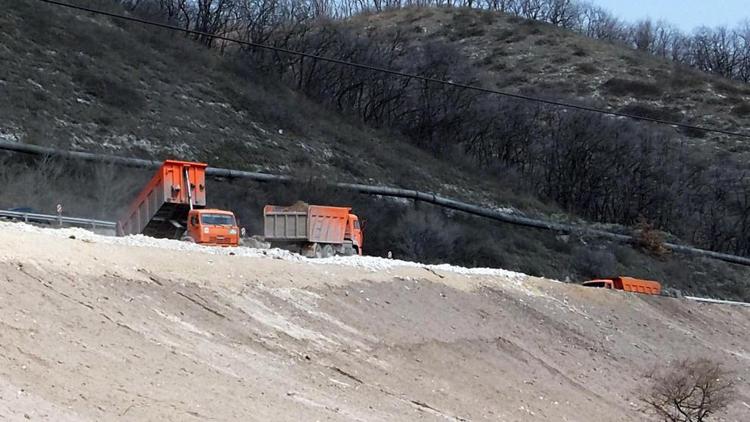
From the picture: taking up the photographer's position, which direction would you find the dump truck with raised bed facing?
facing the viewer and to the right of the viewer

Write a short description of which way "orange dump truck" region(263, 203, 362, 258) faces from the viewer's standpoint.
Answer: facing away from the viewer and to the right of the viewer

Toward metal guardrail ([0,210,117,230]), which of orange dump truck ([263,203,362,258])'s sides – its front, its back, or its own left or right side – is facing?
back

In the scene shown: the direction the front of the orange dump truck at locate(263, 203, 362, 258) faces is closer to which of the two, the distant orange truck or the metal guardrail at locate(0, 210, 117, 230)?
the distant orange truck

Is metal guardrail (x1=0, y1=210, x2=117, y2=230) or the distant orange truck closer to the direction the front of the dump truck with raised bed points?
the distant orange truck

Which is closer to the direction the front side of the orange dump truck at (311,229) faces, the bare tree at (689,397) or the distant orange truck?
the distant orange truck

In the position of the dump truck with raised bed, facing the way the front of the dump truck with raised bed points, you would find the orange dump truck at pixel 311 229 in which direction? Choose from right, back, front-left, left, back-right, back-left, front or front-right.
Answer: front-left

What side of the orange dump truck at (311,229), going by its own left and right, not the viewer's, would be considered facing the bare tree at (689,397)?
right

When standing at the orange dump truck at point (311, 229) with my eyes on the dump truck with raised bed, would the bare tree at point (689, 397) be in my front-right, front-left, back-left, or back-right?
back-left

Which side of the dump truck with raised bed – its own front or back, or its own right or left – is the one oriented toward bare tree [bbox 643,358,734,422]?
front
